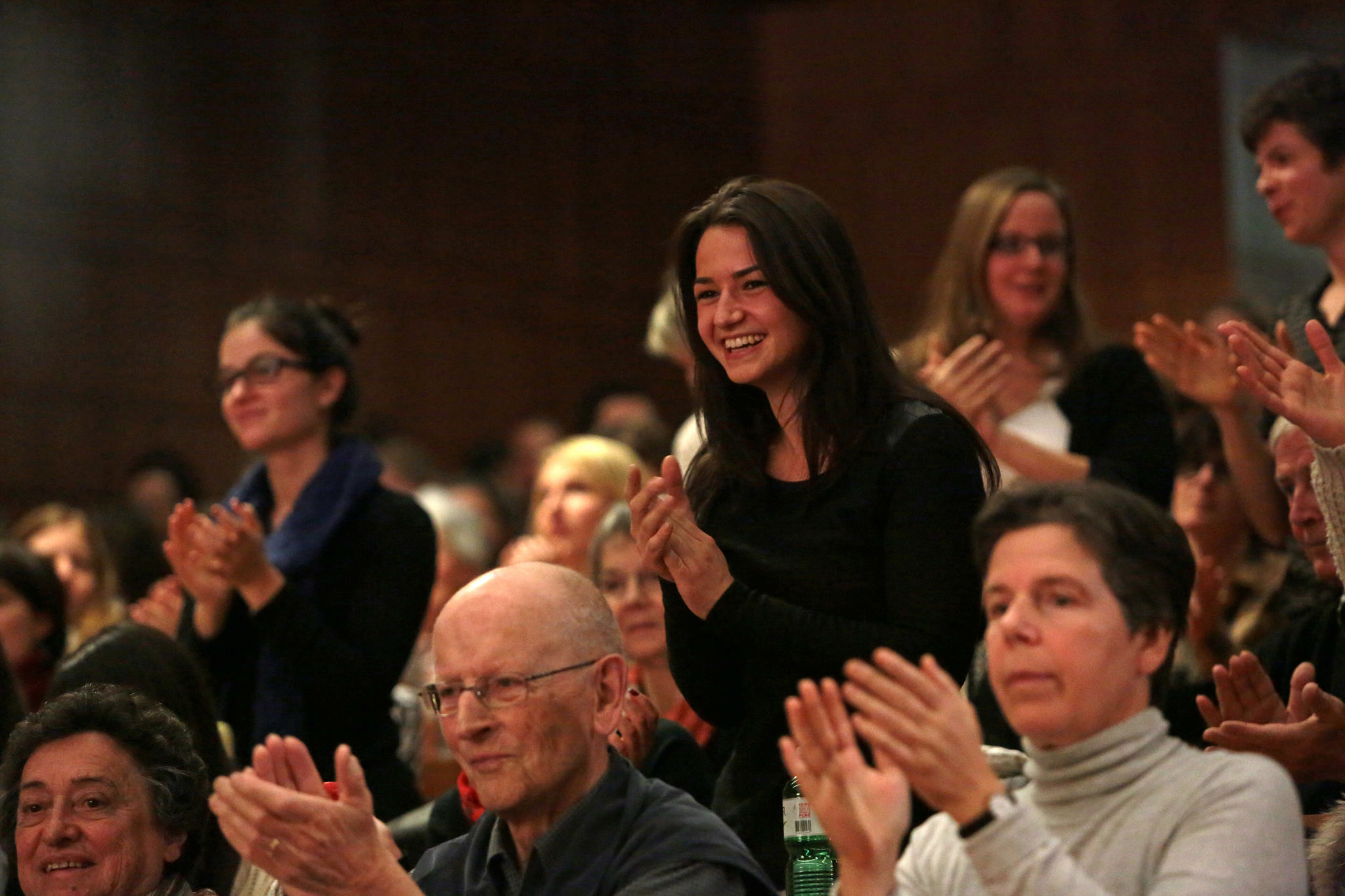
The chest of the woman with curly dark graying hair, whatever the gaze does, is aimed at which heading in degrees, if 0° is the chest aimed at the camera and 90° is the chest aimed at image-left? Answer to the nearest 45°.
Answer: approximately 45°

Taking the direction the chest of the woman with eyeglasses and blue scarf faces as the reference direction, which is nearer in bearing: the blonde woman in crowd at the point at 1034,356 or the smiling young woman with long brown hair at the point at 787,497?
the smiling young woman with long brown hair

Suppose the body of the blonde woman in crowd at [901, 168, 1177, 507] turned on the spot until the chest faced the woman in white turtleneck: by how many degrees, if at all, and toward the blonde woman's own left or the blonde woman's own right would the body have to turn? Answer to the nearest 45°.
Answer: approximately 45° to the blonde woman's own left

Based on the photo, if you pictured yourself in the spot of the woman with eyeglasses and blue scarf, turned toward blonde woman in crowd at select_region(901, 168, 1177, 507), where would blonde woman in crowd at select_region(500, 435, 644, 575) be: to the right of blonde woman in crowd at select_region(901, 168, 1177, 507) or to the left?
left

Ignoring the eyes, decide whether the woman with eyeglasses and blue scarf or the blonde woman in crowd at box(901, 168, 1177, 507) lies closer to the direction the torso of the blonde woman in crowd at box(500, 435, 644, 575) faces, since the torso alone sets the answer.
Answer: the woman with eyeglasses and blue scarf

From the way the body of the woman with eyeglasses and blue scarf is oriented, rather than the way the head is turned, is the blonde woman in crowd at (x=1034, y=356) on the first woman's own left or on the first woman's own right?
on the first woman's own left

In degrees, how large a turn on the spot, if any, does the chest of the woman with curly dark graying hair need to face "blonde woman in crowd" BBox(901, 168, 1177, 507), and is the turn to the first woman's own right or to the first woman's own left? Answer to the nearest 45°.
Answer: approximately 135° to the first woman's own left

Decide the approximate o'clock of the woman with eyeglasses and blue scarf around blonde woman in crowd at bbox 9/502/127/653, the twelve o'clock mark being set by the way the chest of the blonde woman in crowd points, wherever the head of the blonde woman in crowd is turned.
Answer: The woman with eyeglasses and blue scarf is roughly at 10 o'clock from the blonde woman in crowd.

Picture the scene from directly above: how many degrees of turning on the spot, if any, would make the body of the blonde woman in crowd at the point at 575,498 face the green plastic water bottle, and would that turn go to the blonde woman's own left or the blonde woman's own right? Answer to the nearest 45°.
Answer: approximately 45° to the blonde woman's own left

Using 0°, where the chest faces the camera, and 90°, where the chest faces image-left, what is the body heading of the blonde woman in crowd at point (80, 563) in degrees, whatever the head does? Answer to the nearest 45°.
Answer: approximately 45°

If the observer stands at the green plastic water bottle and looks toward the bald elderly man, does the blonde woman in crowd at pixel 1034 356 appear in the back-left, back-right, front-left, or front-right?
back-right
